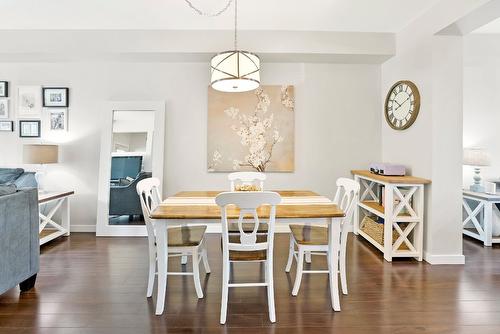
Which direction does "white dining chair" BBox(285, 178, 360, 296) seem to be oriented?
to the viewer's left

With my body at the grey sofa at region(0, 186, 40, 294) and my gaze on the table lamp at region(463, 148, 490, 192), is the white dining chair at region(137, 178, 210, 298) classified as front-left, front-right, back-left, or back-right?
front-right

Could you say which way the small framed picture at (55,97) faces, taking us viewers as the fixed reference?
facing the viewer

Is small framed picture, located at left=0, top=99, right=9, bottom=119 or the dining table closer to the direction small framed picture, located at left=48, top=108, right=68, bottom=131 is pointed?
the dining table

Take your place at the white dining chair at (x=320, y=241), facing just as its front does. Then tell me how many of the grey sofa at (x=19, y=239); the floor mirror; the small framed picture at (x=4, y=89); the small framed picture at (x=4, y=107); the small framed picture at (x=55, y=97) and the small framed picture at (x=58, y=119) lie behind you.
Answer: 0

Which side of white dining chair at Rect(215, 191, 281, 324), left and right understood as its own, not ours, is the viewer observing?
back

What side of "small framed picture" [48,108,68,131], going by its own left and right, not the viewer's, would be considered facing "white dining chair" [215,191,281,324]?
front

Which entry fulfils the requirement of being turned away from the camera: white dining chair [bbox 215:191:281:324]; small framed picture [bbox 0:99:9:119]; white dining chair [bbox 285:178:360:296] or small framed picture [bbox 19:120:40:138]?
white dining chair [bbox 215:191:281:324]

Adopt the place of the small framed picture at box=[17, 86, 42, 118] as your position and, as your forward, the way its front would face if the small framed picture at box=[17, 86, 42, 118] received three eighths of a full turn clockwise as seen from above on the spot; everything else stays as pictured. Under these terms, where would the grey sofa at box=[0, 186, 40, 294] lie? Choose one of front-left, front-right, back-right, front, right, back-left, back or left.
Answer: back-left

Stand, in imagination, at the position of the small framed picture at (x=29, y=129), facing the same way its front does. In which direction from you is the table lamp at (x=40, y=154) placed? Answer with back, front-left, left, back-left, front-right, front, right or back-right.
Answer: front

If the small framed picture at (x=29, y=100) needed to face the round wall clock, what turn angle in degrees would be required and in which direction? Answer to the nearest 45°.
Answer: approximately 45° to its left

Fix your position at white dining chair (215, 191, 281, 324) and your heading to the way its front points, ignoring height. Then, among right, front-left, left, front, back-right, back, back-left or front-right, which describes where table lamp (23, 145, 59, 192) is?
front-left

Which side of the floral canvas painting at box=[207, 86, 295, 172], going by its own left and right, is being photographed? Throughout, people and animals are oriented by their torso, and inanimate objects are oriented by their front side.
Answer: front

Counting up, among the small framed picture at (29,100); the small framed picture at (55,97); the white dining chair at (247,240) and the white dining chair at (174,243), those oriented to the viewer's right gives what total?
1

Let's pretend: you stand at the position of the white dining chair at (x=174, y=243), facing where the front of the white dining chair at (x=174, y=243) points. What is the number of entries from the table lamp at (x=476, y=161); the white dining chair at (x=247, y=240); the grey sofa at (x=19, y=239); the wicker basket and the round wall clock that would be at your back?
1

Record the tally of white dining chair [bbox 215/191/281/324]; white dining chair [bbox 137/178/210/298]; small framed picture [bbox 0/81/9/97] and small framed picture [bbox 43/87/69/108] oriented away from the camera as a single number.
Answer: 1

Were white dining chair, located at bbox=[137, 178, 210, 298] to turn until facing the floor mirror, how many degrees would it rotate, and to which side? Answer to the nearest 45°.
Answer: approximately 90° to its left
